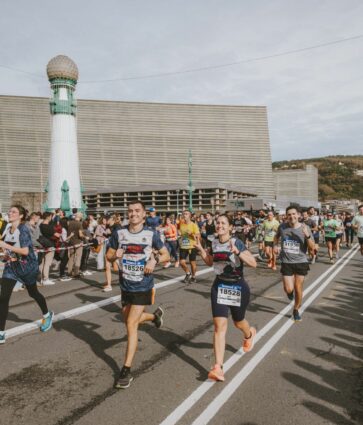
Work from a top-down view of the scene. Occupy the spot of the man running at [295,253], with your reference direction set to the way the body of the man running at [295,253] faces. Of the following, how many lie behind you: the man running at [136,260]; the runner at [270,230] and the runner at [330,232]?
2

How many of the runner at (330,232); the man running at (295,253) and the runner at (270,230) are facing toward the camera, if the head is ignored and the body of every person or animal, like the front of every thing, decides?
3

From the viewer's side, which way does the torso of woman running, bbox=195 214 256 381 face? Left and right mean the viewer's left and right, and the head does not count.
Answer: facing the viewer and to the left of the viewer

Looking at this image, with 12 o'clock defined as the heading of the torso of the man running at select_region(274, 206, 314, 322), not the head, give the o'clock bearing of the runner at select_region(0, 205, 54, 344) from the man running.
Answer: The runner is roughly at 2 o'clock from the man running.

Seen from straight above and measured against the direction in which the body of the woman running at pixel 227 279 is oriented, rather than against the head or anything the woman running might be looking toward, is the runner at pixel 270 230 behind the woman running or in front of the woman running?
behind

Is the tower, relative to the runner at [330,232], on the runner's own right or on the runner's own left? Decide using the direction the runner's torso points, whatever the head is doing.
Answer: on the runner's own right

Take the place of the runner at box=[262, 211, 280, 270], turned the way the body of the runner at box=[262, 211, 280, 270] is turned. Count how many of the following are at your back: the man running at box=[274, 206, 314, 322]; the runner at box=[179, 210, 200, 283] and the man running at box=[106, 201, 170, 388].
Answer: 0

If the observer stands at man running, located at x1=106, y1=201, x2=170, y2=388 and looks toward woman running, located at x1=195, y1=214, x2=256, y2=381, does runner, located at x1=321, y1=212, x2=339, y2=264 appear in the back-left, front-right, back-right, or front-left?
front-left

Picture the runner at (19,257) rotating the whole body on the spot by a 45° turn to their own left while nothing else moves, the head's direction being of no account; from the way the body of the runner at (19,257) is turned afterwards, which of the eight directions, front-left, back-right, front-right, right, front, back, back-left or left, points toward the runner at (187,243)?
back-left

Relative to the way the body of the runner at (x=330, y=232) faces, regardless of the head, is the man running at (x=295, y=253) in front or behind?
in front

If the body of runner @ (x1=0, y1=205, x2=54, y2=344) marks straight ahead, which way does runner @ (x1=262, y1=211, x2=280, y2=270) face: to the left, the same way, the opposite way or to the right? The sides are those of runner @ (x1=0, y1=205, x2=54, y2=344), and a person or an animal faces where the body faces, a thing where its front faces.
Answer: the same way

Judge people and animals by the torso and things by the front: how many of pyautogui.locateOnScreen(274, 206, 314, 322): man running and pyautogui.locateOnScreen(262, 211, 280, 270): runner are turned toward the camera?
2

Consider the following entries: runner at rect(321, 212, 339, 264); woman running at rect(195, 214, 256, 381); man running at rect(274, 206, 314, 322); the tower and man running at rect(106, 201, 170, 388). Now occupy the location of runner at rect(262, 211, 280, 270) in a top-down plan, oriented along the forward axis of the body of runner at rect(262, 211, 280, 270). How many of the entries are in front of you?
3

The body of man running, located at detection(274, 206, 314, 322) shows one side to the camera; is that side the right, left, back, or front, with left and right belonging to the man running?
front

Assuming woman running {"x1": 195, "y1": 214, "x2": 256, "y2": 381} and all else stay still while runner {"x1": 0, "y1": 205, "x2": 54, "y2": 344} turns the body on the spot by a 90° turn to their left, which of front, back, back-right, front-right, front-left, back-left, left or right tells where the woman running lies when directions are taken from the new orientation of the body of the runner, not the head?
front

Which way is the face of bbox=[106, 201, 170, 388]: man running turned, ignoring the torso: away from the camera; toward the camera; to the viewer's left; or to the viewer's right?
toward the camera

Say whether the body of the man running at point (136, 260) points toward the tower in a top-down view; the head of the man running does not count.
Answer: no

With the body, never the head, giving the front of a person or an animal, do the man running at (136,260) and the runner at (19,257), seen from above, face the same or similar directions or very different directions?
same or similar directions
